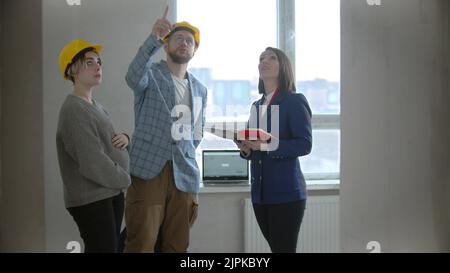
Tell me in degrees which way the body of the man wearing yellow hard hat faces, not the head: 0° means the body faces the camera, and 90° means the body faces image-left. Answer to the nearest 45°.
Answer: approximately 315°

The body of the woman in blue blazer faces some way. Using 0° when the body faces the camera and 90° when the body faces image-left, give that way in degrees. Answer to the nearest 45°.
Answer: approximately 45°

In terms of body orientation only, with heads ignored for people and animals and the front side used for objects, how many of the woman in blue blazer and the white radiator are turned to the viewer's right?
0

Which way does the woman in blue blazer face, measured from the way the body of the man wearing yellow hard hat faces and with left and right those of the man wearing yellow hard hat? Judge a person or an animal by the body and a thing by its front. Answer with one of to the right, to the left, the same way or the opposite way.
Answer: to the right
